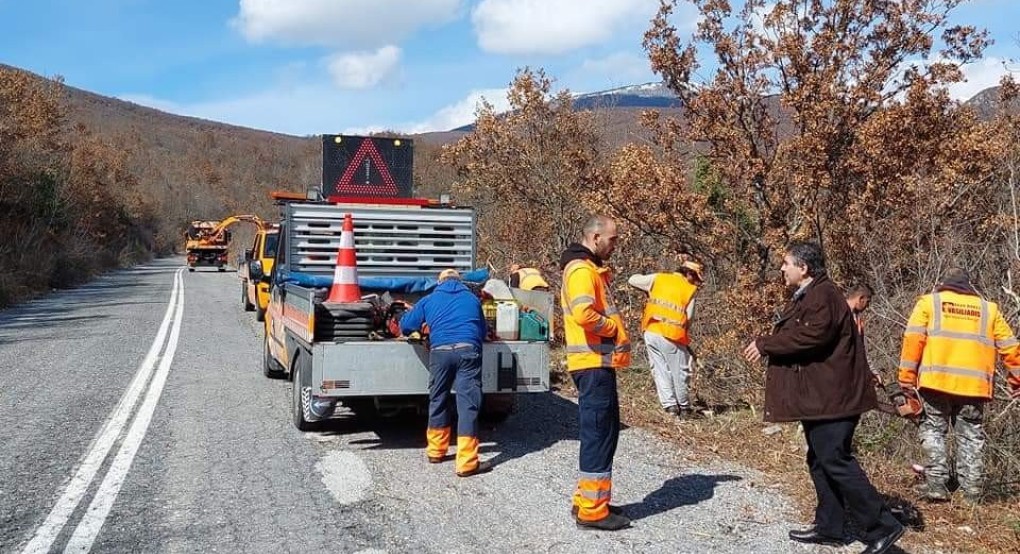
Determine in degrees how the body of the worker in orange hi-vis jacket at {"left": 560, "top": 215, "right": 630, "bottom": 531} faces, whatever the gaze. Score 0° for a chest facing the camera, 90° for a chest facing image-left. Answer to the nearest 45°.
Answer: approximately 270°

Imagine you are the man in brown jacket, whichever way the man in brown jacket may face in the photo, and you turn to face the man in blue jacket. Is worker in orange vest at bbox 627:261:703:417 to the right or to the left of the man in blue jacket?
right

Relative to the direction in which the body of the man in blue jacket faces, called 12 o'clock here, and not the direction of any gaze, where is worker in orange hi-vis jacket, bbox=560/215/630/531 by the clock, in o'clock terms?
The worker in orange hi-vis jacket is roughly at 5 o'clock from the man in blue jacket.

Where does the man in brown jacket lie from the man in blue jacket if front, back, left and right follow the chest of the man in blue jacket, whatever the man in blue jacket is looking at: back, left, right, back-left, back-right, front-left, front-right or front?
back-right

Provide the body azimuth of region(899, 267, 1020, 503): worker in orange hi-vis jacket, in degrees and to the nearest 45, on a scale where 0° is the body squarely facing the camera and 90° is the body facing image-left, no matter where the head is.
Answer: approximately 180°

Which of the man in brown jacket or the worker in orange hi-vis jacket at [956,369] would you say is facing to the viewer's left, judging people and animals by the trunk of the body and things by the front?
the man in brown jacket

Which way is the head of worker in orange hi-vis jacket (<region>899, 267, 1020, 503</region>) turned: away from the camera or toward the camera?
away from the camera

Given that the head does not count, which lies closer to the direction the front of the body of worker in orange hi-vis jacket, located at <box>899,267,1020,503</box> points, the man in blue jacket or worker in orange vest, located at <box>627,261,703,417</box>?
the worker in orange vest

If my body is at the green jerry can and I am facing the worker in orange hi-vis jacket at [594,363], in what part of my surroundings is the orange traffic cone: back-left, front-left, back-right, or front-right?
back-right

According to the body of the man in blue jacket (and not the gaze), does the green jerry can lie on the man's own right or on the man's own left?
on the man's own right

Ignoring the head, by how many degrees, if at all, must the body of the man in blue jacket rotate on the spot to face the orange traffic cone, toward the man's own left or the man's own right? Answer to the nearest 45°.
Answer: approximately 45° to the man's own left

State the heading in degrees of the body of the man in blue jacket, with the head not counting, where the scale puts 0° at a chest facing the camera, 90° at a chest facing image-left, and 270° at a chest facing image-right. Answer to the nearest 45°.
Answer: approximately 180°

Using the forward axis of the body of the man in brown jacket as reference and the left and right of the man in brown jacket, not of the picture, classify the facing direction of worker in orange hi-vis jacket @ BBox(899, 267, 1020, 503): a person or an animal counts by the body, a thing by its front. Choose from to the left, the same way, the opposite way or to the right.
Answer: to the right
